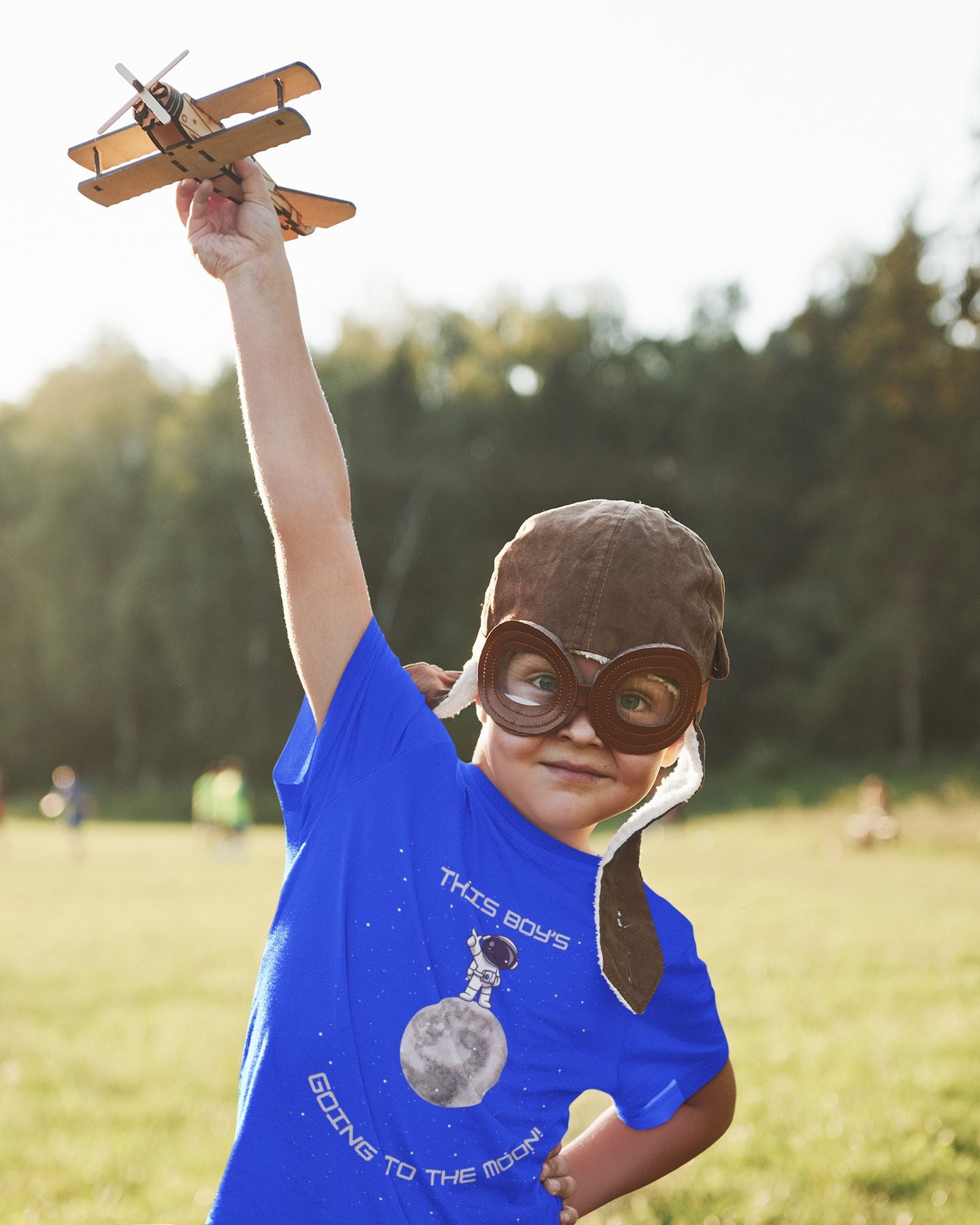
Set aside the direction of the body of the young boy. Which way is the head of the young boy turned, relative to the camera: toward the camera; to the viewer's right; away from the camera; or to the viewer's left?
toward the camera

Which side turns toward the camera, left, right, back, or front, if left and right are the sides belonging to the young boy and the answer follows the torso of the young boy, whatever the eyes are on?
front

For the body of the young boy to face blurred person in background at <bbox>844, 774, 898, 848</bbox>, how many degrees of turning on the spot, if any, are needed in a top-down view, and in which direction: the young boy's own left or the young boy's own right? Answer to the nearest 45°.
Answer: approximately 180°

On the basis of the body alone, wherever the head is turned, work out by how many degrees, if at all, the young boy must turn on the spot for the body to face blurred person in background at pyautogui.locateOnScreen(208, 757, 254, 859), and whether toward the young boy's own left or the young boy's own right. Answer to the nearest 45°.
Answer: approximately 180°

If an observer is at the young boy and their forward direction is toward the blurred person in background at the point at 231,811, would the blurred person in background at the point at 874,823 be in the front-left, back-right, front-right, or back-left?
front-right

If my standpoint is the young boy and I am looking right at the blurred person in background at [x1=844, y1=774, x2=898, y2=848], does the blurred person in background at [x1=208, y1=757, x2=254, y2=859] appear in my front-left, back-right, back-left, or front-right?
front-left
